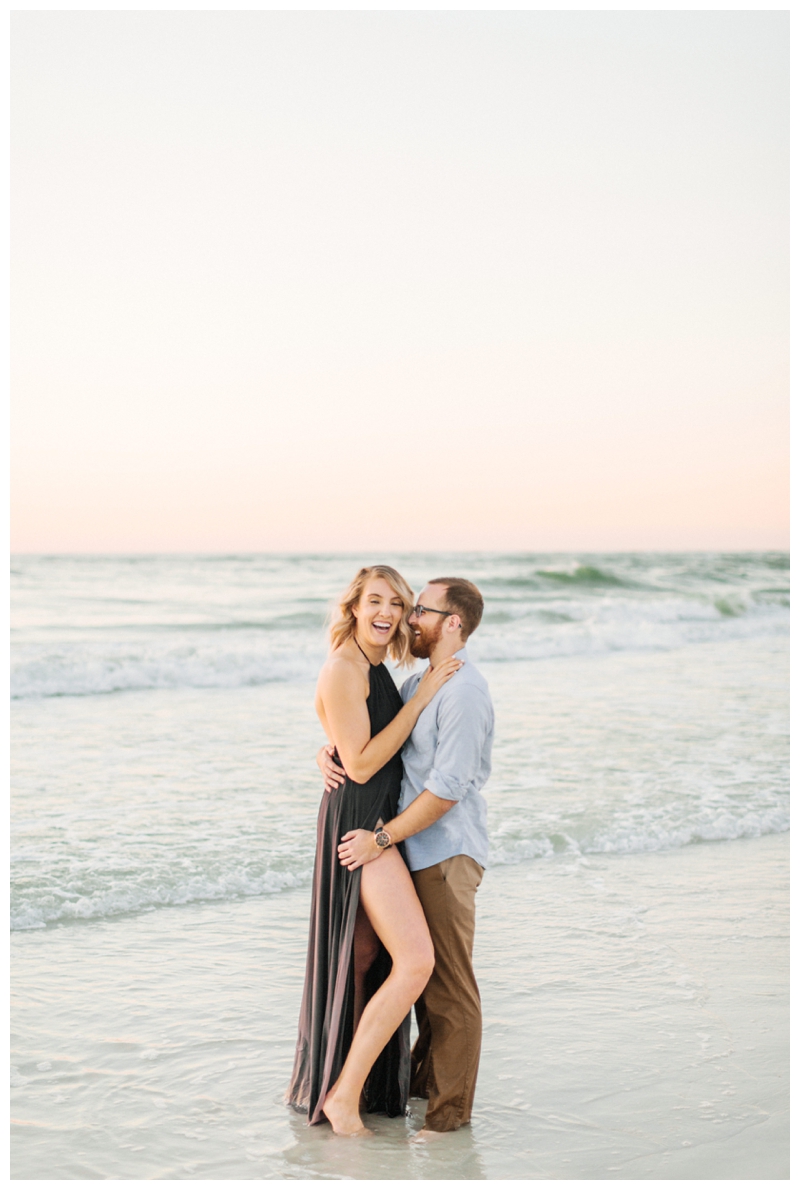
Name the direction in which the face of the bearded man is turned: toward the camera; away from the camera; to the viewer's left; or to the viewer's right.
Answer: to the viewer's left

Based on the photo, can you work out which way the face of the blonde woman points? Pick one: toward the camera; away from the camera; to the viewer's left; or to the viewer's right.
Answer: toward the camera

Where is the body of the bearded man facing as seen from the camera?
to the viewer's left
